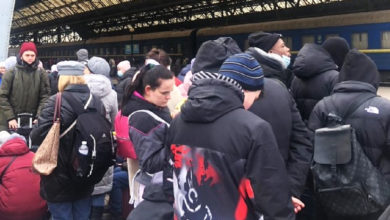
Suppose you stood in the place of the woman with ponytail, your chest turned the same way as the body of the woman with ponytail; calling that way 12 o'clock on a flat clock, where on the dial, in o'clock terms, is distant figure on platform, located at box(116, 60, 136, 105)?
The distant figure on platform is roughly at 9 o'clock from the woman with ponytail.

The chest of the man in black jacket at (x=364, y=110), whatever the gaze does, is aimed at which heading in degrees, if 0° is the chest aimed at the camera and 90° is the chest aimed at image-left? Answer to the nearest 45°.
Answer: approximately 180°

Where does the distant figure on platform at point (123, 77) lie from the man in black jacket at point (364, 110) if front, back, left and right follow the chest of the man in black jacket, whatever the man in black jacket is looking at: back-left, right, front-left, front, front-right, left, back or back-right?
front-left

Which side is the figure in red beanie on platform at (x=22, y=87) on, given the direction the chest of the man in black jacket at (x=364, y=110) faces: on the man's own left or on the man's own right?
on the man's own left

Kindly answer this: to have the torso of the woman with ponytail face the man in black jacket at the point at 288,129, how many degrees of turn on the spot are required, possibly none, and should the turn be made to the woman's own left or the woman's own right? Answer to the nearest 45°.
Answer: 0° — they already face them

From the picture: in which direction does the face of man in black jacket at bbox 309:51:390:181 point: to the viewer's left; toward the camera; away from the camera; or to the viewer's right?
away from the camera

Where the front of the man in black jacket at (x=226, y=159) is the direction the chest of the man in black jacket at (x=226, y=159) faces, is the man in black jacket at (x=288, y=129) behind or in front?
in front

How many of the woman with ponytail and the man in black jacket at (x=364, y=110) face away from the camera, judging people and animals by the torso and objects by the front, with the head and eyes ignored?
1

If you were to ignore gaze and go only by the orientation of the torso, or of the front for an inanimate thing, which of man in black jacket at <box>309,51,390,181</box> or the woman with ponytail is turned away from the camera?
the man in black jacket

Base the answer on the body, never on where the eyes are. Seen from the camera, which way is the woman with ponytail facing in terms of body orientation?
to the viewer's right
